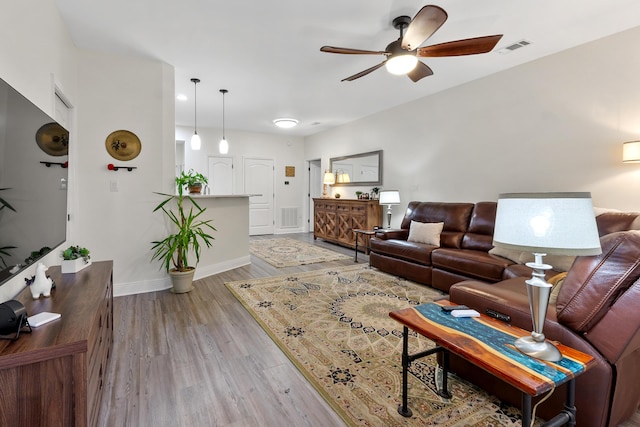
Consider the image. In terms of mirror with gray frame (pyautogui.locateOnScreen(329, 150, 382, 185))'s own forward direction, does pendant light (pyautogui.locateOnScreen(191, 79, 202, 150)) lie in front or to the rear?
in front

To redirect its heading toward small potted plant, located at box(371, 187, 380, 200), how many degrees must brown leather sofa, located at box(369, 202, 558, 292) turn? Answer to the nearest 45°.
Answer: approximately 90° to its right

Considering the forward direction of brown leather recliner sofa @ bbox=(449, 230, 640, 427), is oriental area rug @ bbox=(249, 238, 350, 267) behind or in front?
in front

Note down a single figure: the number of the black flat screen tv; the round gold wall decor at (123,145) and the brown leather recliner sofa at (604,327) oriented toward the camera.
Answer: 1

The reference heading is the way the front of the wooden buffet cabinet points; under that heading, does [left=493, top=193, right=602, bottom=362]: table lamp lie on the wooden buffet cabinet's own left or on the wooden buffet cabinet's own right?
on the wooden buffet cabinet's own left

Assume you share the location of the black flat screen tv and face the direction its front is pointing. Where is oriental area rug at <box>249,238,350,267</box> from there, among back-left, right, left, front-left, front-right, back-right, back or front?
front-left

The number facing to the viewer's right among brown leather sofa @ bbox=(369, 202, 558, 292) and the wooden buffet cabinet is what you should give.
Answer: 0

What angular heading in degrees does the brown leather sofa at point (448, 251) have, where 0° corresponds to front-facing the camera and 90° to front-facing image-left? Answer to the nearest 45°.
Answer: approximately 45°

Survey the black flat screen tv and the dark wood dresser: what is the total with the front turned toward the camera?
0

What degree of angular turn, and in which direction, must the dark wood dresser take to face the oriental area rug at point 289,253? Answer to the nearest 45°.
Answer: approximately 45° to its left

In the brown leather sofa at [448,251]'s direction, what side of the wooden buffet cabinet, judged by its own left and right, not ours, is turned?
left

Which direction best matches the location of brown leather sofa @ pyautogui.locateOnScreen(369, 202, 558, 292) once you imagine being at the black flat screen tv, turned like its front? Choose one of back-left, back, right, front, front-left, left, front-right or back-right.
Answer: front

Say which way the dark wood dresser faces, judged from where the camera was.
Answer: facing to the right of the viewer

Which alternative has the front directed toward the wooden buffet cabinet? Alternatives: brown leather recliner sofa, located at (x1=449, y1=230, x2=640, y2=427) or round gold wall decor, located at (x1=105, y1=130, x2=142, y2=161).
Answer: the brown leather recliner sofa

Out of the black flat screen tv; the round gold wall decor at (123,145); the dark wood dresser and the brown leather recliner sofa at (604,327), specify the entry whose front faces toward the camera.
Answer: the round gold wall decor

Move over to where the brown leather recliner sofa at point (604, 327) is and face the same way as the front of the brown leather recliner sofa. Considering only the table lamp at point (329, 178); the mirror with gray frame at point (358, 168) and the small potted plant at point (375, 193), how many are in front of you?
3

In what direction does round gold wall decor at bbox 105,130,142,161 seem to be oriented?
toward the camera

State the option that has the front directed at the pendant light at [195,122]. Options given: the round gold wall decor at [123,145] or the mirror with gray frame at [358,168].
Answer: the mirror with gray frame
